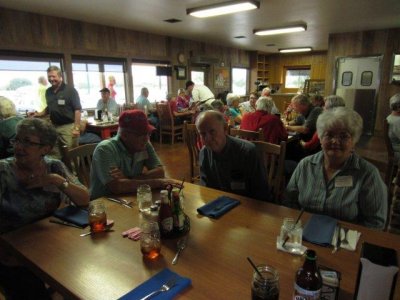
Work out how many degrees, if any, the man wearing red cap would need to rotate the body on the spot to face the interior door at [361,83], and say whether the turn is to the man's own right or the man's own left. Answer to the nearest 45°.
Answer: approximately 90° to the man's own left

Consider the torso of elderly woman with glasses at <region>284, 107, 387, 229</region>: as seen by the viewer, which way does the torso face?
toward the camera

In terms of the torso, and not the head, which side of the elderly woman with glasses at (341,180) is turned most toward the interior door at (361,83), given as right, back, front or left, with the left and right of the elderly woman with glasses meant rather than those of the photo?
back

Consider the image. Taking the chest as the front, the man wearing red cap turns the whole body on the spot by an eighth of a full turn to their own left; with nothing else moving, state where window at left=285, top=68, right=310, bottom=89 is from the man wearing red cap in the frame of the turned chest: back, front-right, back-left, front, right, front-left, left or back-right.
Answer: front-left

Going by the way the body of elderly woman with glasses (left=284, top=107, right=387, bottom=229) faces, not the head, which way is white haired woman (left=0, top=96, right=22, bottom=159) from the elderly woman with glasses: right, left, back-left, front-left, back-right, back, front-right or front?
right

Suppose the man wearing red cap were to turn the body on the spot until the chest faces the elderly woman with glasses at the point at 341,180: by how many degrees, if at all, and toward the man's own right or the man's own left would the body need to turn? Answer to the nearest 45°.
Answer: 0° — they already face them

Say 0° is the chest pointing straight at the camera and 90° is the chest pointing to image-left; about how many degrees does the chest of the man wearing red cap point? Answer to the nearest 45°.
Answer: approximately 315°

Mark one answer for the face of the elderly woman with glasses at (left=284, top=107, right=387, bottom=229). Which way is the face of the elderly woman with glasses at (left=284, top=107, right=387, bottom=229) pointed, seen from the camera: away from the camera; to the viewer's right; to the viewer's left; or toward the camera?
toward the camera

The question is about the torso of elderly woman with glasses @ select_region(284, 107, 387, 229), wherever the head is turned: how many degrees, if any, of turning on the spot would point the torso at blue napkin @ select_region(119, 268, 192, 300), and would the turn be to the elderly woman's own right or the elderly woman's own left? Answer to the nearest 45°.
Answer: approximately 45° to the elderly woman's own right

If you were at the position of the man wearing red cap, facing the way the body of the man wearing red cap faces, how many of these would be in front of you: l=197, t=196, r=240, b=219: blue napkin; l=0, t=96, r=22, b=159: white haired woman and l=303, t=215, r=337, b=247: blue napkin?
2

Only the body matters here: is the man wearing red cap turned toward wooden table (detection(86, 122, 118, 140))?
no

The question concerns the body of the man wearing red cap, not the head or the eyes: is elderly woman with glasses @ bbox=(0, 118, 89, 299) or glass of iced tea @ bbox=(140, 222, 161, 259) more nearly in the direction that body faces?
the glass of iced tea

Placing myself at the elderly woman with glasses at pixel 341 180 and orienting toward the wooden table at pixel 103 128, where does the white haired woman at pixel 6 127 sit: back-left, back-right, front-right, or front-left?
front-left

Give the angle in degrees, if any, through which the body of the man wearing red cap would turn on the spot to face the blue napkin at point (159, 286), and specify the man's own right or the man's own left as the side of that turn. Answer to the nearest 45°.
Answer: approximately 45° to the man's own right
